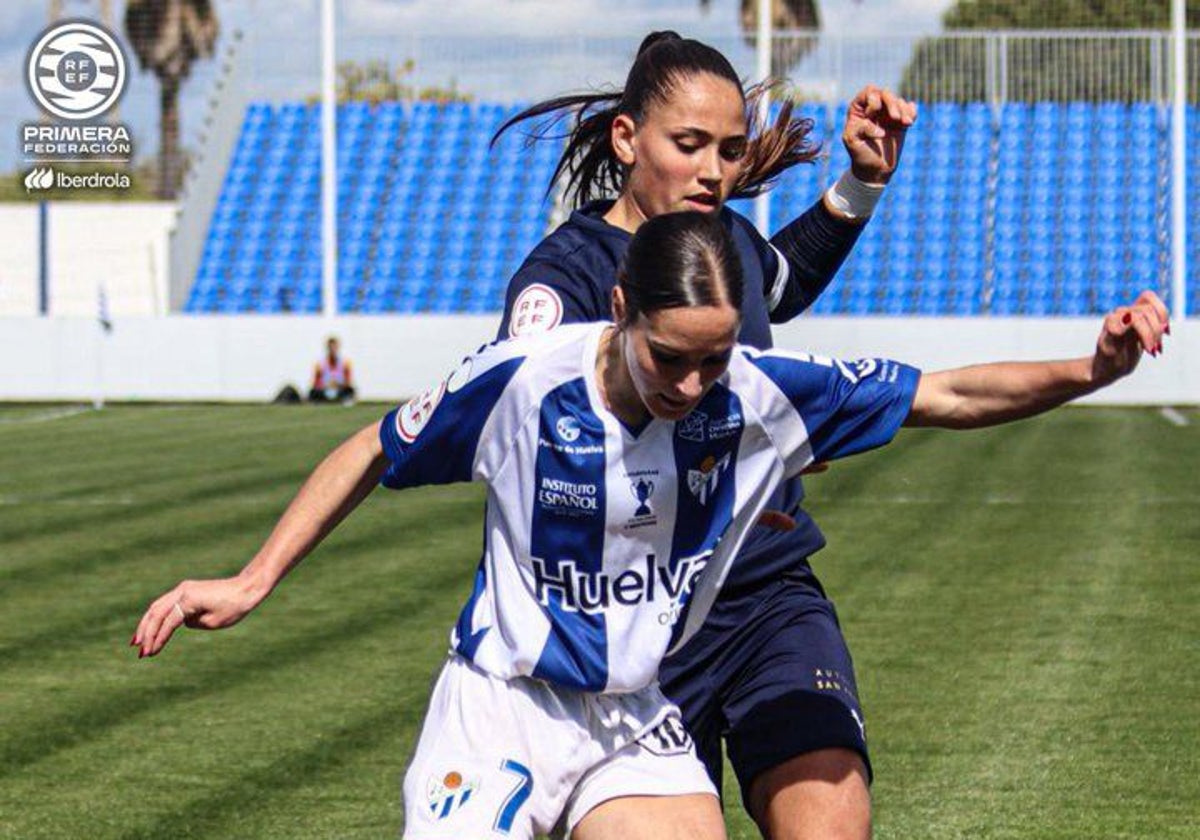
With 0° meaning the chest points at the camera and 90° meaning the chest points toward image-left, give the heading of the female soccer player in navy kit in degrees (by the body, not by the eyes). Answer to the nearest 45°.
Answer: approximately 315°

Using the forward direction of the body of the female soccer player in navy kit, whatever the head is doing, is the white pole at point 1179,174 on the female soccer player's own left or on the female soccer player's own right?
on the female soccer player's own left

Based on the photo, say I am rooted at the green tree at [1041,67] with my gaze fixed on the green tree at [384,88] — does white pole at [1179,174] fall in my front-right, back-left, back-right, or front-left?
back-left

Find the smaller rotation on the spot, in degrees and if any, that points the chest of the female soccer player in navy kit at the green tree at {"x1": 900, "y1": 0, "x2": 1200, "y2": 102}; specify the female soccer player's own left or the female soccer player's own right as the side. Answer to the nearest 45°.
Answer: approximately 135° to the female soccer player's own left

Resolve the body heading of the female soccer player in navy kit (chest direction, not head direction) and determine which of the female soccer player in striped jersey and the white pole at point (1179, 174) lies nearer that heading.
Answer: the female soccer player in striped jersey
